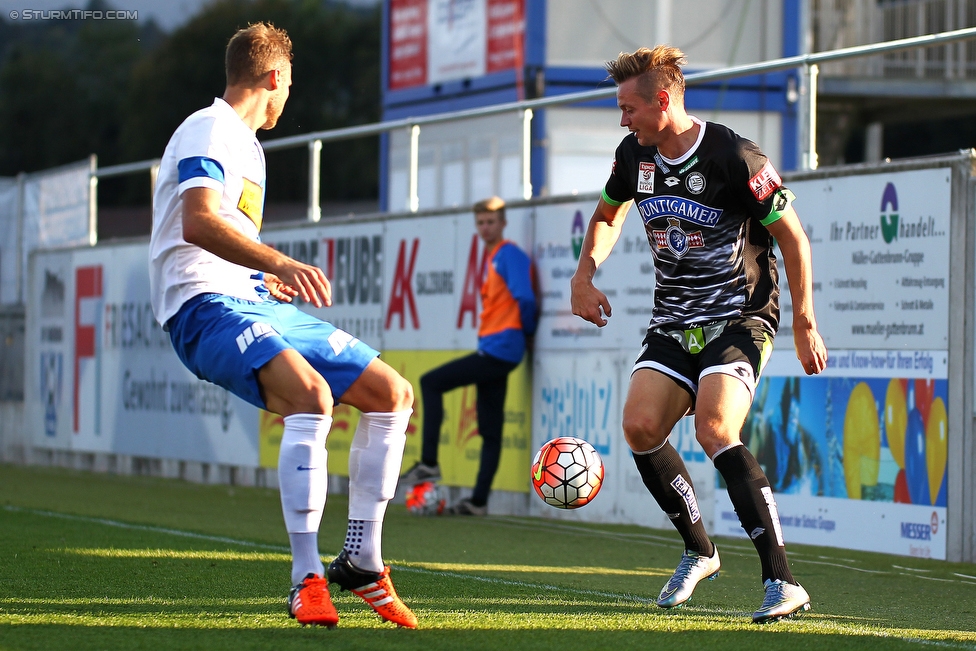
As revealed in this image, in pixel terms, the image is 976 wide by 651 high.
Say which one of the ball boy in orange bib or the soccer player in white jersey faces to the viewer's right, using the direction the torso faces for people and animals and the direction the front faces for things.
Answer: the soccer player in white jersey

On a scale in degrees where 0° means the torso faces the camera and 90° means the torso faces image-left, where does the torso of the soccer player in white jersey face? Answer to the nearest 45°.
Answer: approximately 270°

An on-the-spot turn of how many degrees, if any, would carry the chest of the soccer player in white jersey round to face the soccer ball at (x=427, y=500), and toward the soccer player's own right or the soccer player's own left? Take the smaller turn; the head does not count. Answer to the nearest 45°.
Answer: approximately 90° to the soccer player's own left

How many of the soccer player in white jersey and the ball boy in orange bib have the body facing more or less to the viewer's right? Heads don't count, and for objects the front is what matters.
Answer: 1

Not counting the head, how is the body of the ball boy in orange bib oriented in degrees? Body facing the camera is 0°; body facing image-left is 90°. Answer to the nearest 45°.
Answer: approximately 45°

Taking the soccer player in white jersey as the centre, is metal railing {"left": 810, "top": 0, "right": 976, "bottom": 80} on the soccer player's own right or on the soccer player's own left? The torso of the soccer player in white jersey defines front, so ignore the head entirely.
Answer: on the soccer player's own left

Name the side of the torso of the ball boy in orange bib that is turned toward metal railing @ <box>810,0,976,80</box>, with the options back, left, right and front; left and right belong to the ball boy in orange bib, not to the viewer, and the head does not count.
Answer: back

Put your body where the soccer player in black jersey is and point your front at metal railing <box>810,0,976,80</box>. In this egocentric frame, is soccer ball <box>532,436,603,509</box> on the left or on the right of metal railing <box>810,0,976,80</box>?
left
